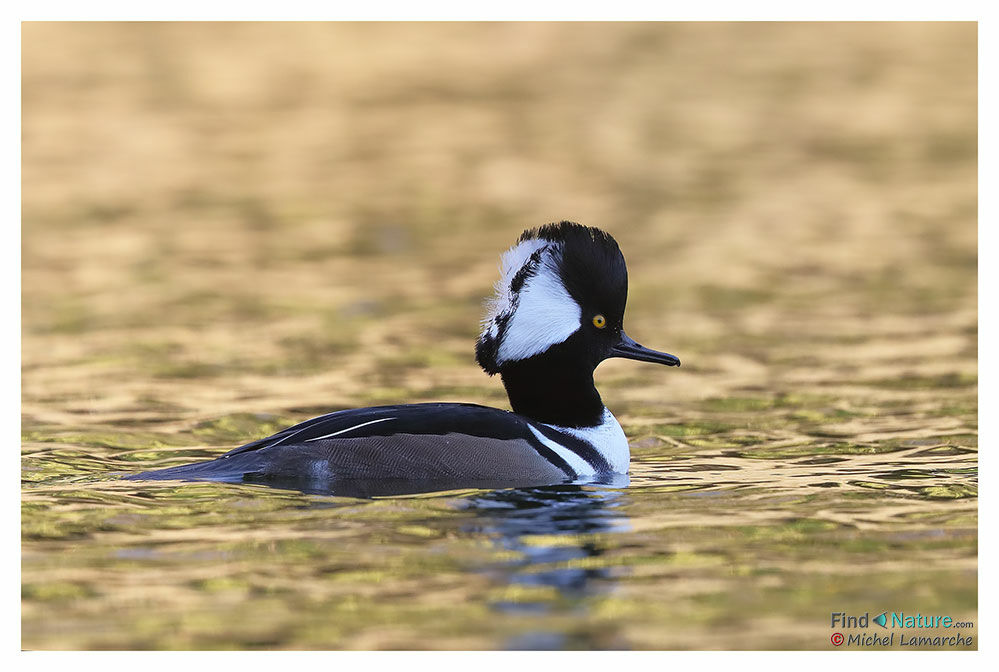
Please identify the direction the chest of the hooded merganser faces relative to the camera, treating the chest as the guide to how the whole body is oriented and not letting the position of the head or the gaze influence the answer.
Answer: to the viewer's right
